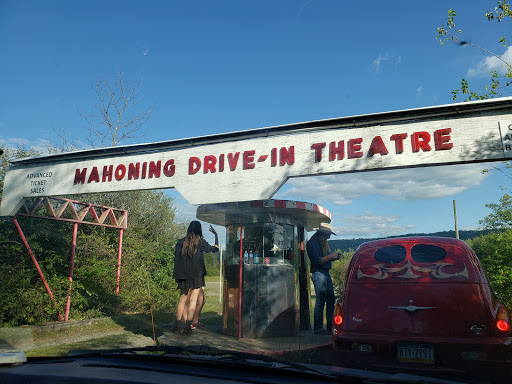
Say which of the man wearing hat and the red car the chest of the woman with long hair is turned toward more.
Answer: the man wearing hat

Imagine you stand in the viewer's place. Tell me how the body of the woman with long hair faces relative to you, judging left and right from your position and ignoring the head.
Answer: facing away from the viewer

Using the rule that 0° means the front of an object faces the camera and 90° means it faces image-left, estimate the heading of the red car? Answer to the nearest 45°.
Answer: approximately 180°

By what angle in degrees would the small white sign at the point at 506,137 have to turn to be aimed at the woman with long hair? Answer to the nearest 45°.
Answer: approximately 90° to its right

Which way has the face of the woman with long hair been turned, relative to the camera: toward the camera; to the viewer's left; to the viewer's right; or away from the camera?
away from the camera

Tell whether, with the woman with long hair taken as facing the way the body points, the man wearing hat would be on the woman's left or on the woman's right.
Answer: on the woman's right

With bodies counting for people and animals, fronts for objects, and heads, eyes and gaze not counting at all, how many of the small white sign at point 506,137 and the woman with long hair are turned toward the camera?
1

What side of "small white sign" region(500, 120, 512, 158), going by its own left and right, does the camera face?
front
